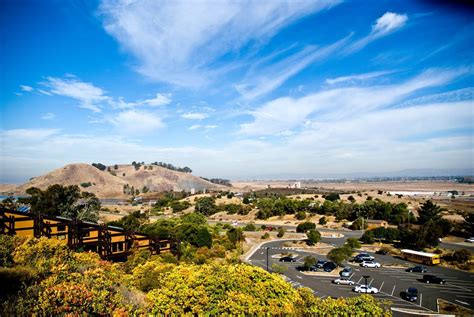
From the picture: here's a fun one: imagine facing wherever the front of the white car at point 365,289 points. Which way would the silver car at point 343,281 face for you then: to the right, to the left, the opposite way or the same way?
the same way

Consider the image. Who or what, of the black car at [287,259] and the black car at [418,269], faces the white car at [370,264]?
the black car at [418,269]

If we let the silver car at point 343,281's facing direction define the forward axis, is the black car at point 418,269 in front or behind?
in front

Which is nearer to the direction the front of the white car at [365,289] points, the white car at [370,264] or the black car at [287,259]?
the white car

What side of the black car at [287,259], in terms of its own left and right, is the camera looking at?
left

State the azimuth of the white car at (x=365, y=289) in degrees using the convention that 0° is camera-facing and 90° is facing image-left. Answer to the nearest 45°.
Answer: approximately 270°

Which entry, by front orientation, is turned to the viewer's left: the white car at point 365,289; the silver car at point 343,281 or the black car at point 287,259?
the black car
